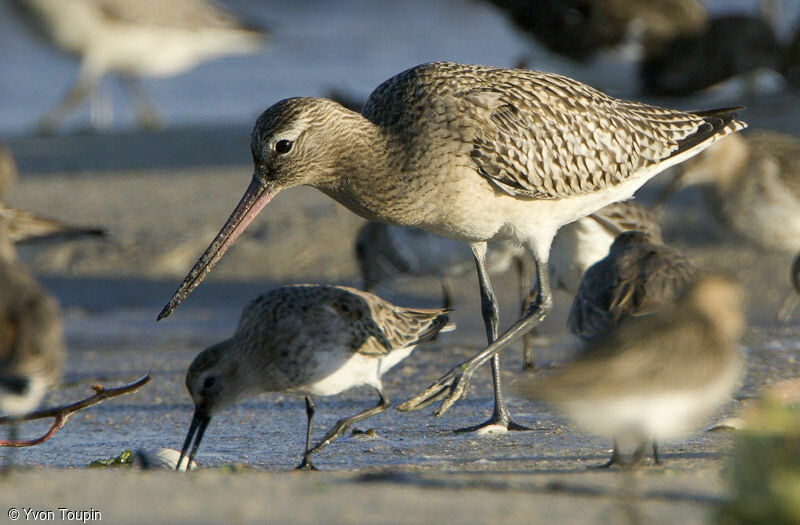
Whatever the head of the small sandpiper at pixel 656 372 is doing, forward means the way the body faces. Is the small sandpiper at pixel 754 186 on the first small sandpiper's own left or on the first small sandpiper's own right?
on the first small sandpiper's own left

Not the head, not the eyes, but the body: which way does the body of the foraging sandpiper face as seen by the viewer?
to the viewer's left

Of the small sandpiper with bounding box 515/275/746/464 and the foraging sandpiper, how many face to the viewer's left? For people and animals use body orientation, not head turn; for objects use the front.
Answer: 1

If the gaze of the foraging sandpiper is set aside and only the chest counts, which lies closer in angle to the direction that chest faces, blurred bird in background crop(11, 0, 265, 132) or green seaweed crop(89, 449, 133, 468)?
the green seaweed

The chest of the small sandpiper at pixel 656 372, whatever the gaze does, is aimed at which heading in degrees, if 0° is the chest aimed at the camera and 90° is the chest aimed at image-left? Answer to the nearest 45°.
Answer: approximately 270°

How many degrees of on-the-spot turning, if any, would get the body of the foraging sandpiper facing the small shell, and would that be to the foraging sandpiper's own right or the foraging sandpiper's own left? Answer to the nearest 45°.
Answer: approximately 45° to the foraging sandpiper's own left

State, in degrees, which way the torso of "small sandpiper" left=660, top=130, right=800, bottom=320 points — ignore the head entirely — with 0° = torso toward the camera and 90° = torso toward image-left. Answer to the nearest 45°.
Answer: approximately 90°
